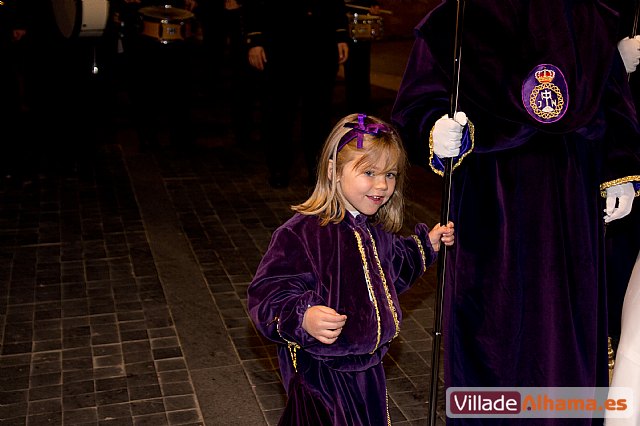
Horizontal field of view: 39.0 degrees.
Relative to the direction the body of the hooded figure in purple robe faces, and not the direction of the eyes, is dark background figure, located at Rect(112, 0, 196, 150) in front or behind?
behind

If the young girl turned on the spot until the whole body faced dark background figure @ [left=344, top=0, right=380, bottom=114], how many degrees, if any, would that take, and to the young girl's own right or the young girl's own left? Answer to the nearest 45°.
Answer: approximately 135° to the young girl's own left

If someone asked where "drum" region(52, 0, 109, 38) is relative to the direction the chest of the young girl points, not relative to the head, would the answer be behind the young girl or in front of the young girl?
behind

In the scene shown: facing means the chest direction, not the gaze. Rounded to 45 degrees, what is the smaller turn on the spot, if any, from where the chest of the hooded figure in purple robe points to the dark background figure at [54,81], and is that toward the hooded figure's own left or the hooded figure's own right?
approximately 135° to the hooded figure's own right

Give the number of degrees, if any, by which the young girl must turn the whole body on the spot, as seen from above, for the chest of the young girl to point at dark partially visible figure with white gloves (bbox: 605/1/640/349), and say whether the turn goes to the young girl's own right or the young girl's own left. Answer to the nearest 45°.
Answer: approximately 90° to the young girl's own left

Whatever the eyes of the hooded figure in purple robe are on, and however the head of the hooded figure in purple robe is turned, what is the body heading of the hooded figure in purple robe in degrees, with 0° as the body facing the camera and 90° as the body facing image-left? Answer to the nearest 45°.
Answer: approximately 0°
